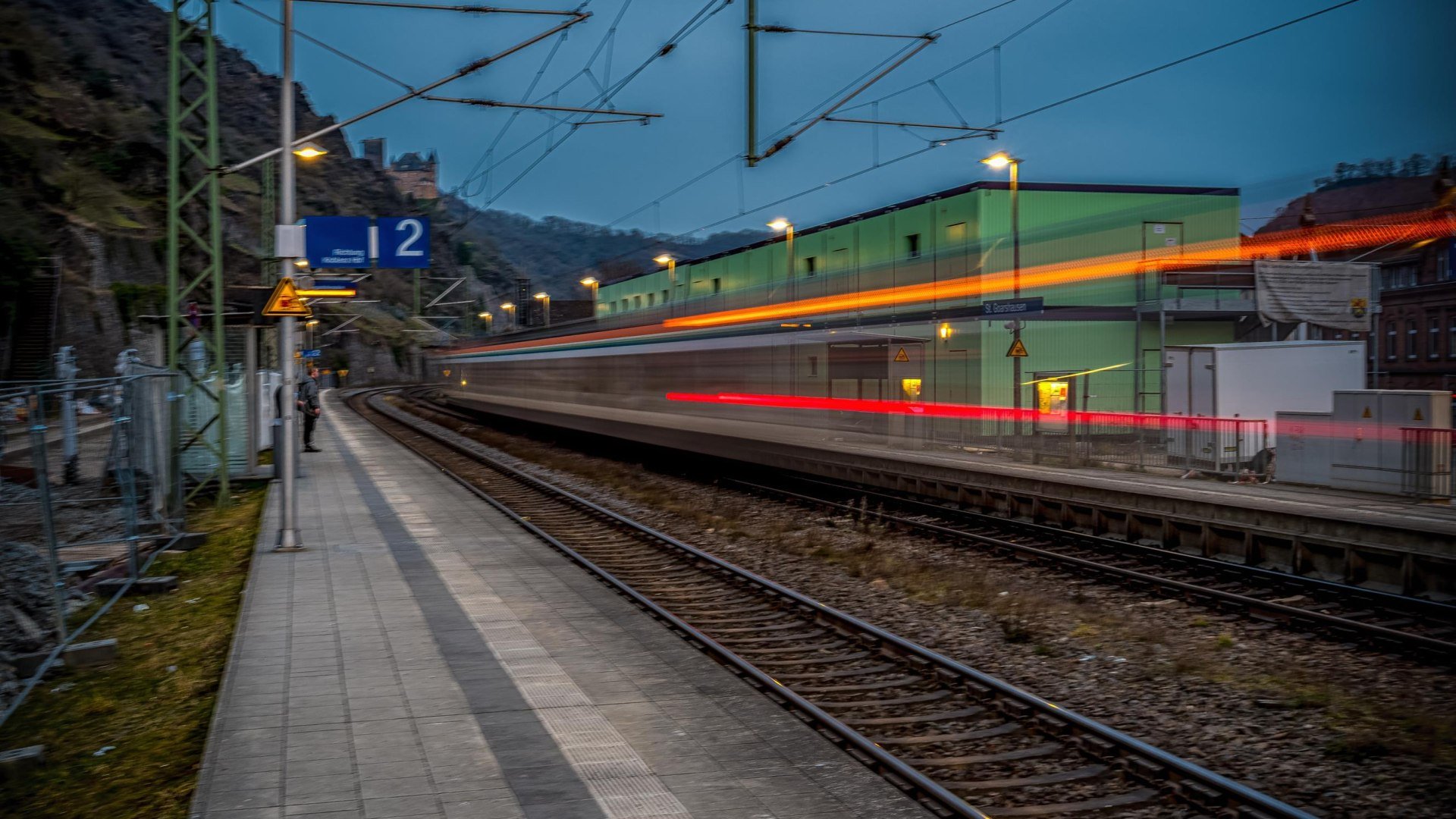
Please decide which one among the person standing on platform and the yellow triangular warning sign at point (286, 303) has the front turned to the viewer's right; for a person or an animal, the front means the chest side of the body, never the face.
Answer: the person standing on platform

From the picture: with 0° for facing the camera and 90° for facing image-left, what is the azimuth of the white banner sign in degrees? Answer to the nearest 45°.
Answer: approximately 0°

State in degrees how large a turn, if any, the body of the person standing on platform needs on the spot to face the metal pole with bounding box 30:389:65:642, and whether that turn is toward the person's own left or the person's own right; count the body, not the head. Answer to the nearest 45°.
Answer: approximately 90° to the person's own right

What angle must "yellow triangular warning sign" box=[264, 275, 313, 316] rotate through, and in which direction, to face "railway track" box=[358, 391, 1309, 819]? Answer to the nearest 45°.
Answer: approximately 45° to its left

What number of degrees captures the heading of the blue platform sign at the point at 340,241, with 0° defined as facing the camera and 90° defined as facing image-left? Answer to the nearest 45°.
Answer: approximately 0°

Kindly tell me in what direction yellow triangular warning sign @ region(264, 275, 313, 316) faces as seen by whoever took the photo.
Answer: facing the viewer

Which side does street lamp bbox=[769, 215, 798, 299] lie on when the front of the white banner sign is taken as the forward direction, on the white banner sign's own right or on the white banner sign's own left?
on the white banner sign's own right

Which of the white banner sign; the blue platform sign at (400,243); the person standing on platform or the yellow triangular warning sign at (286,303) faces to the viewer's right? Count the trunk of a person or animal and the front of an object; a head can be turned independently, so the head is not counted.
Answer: the person standing on platform

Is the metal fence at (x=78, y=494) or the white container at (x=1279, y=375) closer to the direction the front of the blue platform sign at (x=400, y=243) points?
the metal fence

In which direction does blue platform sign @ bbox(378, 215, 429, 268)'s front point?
toward the camera

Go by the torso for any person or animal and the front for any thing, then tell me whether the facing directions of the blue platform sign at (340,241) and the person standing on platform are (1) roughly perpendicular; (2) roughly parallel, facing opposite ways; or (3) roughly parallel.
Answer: roughly perpendicular

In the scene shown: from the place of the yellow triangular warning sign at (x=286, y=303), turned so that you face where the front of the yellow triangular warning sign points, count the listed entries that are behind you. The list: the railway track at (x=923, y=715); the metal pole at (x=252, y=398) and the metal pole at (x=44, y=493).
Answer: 1

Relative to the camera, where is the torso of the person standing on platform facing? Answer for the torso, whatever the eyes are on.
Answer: to the viewer's right
